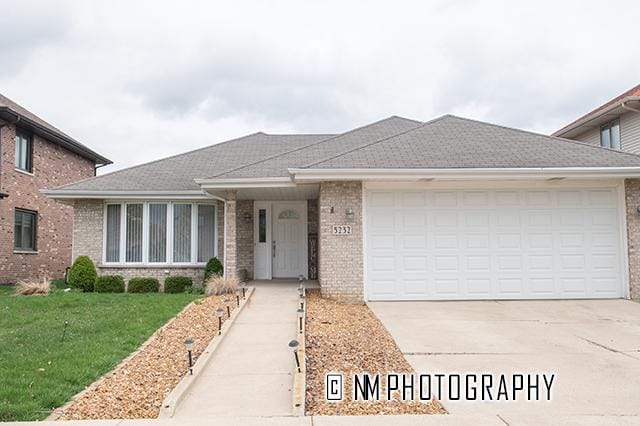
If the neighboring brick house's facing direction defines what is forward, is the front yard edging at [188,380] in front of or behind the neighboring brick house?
in front

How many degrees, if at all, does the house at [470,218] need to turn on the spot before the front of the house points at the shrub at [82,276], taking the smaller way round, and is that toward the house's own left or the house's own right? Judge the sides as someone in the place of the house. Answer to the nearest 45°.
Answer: approximately 90° to the house's own right

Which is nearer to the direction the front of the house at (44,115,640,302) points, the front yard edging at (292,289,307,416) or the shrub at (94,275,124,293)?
the front yard edging

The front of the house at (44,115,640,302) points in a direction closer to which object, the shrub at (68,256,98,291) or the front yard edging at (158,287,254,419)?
the front yard edging

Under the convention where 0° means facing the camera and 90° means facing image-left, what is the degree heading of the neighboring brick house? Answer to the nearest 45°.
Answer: approximately 0°

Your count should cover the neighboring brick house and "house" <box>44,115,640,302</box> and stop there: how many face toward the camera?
2

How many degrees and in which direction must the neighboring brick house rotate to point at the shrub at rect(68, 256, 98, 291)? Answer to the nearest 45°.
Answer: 0° — it already faces it

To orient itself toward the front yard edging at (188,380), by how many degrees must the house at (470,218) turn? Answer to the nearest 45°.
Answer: approximately 45° to its right

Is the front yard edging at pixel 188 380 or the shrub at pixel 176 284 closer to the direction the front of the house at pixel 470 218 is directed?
the front yard edging

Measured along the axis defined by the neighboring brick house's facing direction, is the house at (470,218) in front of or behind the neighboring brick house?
in front

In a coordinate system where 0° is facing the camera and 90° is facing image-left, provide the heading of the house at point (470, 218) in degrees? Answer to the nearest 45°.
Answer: approximately 0°

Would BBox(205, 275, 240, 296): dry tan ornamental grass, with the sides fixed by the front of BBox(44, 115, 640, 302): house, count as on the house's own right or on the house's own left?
on the house's own right
